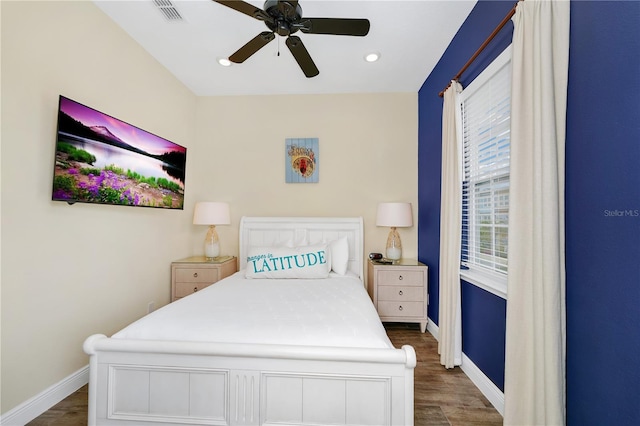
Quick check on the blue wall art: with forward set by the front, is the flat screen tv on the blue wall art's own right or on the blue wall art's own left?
on the blue wall art's own right

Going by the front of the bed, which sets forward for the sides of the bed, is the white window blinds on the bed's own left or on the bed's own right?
on the bed's own left

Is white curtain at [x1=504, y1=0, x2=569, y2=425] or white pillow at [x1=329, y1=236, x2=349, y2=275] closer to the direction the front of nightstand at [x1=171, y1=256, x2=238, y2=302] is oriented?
the white curtain

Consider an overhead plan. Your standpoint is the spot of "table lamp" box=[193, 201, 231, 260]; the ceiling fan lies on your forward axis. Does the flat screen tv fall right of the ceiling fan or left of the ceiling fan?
right

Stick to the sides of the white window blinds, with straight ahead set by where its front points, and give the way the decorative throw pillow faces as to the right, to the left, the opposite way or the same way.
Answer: to the left

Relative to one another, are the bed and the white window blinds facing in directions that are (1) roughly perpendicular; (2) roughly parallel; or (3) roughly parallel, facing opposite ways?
roughly perpendicular

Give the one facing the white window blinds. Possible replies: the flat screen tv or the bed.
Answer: the flat screen tv

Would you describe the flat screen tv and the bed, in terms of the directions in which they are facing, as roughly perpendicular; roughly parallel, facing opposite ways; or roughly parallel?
roughly perpendicular
